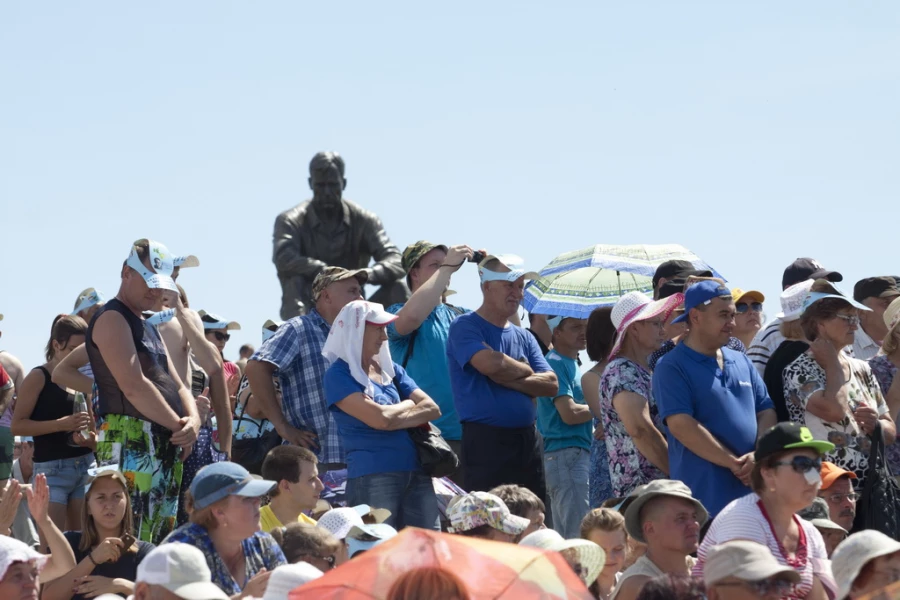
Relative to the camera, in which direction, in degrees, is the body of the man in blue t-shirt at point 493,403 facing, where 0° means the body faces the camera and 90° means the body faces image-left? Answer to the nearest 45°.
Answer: approximately 315°

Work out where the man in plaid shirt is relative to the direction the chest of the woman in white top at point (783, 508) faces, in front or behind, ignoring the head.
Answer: behind

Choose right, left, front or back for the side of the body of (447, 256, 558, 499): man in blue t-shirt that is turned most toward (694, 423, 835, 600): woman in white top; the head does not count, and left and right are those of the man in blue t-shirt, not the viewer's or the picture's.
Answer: front

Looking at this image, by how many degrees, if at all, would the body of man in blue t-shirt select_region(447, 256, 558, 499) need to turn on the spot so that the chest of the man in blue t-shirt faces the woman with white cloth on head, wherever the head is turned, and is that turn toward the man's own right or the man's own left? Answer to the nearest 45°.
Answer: approximately 90° to the man's own right

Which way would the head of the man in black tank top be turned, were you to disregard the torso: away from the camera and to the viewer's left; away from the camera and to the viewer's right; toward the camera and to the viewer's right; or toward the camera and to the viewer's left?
toward the camera and to the viewer's right

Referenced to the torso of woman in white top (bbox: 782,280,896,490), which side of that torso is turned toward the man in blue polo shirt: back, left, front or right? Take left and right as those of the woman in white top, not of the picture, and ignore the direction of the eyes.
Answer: right

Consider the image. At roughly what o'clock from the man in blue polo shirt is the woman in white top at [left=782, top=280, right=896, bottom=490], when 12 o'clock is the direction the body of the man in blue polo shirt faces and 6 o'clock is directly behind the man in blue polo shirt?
The woman in white top is roughly at 9 o'clock from the man in blue polo shirt.

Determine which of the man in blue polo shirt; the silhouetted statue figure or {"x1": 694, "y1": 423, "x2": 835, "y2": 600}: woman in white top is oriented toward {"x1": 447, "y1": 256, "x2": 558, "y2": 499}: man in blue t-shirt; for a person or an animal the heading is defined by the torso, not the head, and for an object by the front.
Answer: the silhouetted statue figure

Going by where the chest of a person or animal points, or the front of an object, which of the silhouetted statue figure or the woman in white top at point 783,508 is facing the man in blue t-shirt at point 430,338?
the silhouetted statue figure

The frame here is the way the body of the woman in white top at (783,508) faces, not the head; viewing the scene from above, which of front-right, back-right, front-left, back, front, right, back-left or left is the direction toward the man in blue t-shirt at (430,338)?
back
